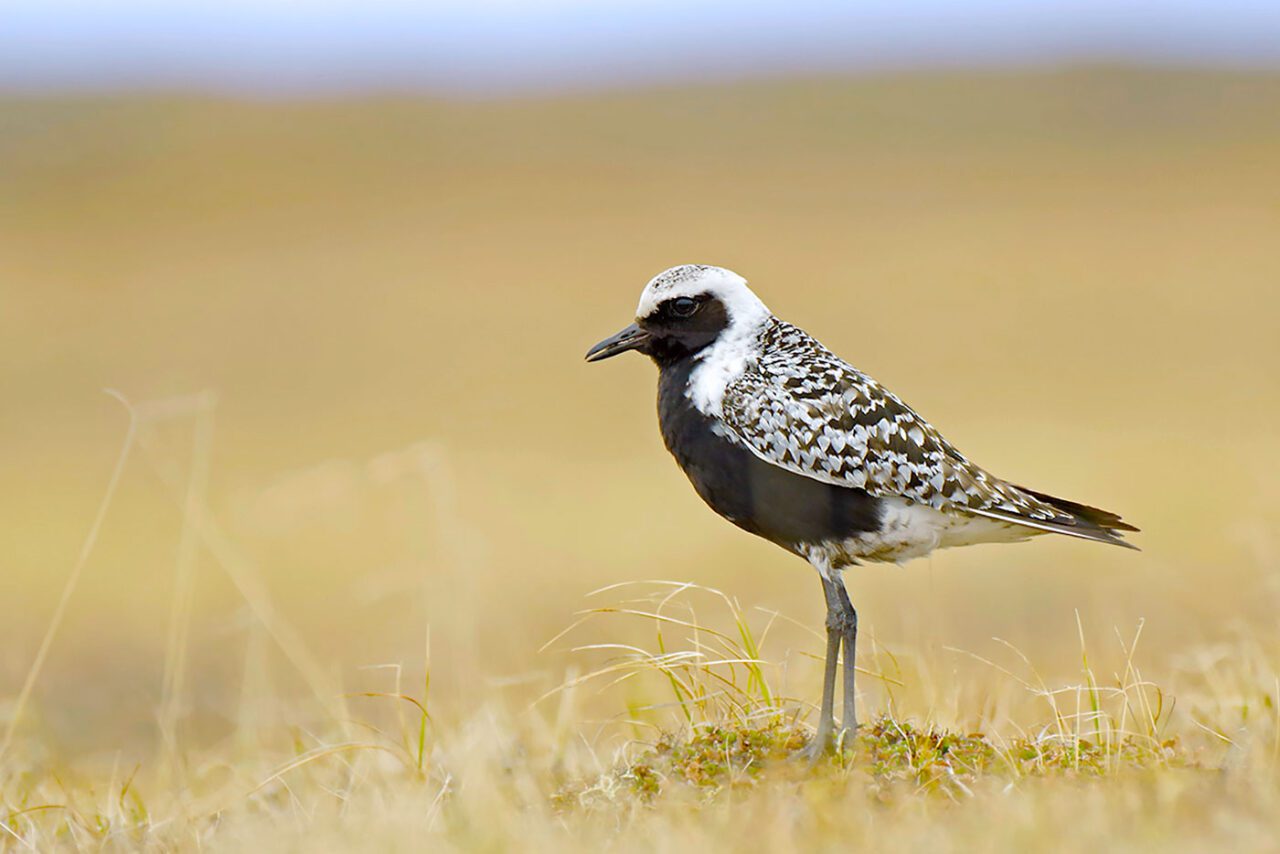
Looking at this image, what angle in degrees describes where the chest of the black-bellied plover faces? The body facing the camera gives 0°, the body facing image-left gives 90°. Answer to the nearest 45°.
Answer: approximately 90°
